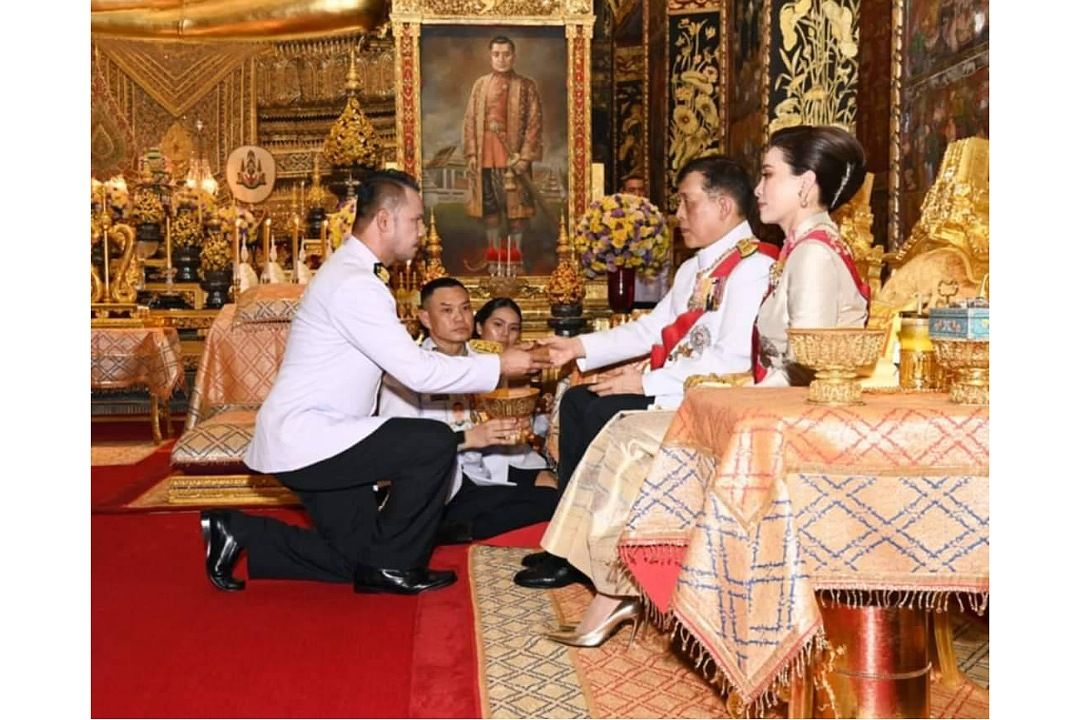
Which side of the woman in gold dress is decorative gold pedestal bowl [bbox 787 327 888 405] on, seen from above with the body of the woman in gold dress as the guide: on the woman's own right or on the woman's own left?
on the woman's own left

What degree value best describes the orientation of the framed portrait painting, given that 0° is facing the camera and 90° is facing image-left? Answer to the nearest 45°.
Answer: approximately 0°

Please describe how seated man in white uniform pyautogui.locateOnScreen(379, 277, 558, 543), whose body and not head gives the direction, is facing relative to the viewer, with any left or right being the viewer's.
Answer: facing the viewer and to the right of the viewer

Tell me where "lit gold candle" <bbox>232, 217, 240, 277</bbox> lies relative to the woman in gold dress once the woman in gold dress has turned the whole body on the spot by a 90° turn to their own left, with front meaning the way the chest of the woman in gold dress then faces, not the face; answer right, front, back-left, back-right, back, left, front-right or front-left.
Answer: back-right

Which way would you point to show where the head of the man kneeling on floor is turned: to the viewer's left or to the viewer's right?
to the viewer's right

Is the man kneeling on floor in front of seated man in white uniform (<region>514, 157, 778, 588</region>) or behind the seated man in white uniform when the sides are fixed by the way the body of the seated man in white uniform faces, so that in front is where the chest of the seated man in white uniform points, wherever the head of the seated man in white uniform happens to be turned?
in front

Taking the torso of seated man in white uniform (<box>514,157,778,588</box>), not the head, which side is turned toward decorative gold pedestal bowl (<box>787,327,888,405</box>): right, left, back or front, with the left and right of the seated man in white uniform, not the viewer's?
left

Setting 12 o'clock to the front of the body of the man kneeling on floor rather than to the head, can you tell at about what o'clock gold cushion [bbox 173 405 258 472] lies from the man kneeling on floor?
The gold cushion is roughly at 8 o'clock from the man kneeling on floor.

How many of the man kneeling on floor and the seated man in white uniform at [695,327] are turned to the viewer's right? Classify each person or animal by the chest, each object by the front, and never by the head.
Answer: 1

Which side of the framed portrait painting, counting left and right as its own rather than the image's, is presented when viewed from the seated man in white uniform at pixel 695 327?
front

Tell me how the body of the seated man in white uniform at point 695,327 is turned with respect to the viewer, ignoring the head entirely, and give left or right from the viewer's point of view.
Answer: facing to the left of the viewer
